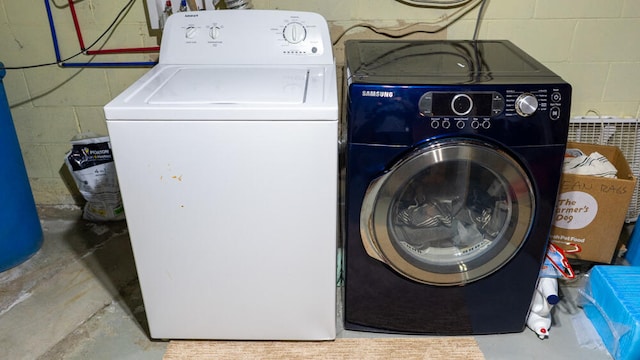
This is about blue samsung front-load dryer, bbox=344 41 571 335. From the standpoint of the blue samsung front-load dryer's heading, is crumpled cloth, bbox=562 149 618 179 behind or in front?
behind

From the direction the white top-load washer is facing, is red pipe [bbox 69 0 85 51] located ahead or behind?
behind

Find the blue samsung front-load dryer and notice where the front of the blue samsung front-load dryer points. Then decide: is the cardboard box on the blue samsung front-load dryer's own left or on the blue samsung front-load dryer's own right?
on the blue samsung front-load dryer's own left

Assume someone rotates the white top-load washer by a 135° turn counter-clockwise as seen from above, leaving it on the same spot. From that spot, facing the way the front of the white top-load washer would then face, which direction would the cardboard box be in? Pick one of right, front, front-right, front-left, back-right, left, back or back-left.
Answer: front-right

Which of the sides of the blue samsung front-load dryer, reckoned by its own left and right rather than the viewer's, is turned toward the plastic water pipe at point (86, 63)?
right

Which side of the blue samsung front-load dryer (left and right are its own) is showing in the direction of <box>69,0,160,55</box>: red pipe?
right

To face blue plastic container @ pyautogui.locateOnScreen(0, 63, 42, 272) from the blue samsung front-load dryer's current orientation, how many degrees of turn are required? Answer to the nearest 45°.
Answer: approximately 90° to its right

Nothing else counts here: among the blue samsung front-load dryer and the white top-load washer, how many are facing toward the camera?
2

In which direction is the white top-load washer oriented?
toward the camera

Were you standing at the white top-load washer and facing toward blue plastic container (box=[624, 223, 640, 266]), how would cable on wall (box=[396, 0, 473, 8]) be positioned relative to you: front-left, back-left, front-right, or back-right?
front-left

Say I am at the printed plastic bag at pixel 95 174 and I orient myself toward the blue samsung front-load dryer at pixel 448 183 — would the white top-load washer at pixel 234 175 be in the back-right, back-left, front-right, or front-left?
front-right

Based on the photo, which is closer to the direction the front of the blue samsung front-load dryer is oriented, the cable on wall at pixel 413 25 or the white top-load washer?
the white top-load washer

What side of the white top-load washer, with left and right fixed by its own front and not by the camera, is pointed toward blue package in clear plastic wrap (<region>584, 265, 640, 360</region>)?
left

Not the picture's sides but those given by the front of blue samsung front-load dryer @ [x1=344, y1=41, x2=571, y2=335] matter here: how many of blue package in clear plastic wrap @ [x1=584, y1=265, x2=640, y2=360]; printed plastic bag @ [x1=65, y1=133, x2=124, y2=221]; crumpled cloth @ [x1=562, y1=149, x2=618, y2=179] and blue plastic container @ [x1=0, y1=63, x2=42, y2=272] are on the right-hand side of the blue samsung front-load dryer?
2
